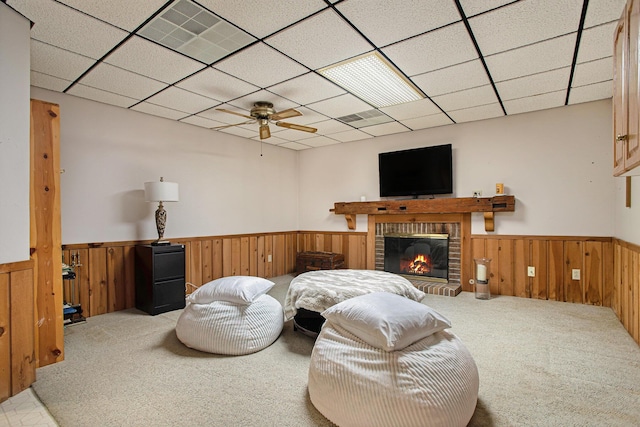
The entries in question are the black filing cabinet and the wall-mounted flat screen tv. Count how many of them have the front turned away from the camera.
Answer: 0

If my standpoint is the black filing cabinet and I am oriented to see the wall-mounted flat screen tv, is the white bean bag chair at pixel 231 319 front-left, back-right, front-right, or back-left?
front-right

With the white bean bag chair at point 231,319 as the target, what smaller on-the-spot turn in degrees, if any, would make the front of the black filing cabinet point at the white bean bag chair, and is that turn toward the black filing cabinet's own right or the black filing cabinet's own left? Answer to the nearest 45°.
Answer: approximately 45° to the black filing cabinet's own right

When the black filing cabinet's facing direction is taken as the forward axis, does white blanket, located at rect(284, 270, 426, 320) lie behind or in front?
in front

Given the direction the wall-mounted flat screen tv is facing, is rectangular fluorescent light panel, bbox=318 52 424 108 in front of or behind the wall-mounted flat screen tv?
in front

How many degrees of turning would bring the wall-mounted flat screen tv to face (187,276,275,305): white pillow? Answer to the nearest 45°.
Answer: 0° — it already faces it

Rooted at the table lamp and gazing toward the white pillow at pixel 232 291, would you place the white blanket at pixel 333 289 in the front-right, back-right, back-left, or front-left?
front-left

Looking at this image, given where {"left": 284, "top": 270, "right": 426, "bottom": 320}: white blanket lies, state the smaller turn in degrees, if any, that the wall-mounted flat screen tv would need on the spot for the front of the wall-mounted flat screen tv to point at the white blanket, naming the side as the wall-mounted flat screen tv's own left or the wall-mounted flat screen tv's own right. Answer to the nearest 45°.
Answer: approximately 45° to the wall-mounted flat screen tv's own left

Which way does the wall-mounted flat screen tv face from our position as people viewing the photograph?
facing the viewer and to the left of the viewer

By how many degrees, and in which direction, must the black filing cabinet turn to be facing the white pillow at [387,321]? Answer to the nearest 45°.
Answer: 0° — it already faces it

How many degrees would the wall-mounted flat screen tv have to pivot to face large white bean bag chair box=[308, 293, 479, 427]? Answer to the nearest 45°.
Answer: approximately 45° to its left

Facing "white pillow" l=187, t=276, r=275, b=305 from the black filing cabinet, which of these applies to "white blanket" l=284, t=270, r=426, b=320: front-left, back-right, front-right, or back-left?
front-left
